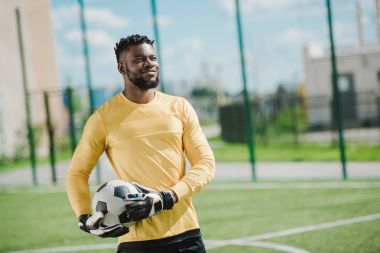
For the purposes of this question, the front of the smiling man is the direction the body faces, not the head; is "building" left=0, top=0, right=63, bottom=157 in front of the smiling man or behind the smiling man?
behind

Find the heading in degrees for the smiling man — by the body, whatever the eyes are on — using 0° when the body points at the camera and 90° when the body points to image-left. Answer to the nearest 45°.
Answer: approximately 0°

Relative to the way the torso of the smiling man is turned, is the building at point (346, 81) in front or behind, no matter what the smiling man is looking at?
behind
